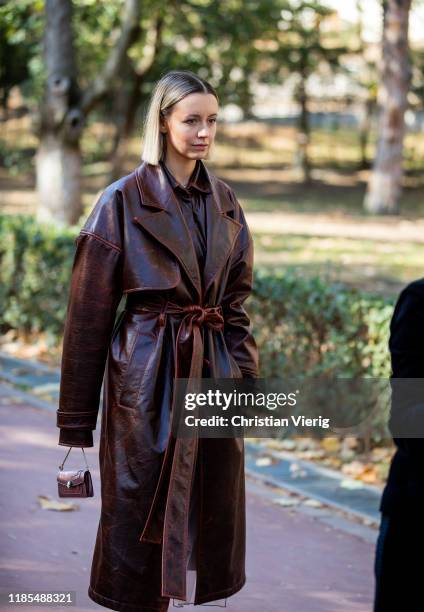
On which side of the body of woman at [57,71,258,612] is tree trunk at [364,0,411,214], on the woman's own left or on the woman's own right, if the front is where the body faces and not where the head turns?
on the woman's own left

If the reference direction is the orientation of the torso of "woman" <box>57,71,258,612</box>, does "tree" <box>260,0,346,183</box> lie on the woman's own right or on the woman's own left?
on the woman's own left

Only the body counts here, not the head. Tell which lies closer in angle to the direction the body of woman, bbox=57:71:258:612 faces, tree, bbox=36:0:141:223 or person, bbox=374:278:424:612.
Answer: the person

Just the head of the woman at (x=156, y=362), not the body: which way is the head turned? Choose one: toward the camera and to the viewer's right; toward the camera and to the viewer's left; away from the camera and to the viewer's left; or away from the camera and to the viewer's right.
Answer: toward the camera and to the viewer's right

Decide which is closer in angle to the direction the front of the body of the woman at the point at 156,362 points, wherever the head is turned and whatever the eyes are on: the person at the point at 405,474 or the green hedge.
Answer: the person

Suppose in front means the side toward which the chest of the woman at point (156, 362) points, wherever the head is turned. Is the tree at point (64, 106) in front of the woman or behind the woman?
behind

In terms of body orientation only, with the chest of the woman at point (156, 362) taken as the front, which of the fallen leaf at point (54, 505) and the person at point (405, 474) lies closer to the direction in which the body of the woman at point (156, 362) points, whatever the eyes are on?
the person
